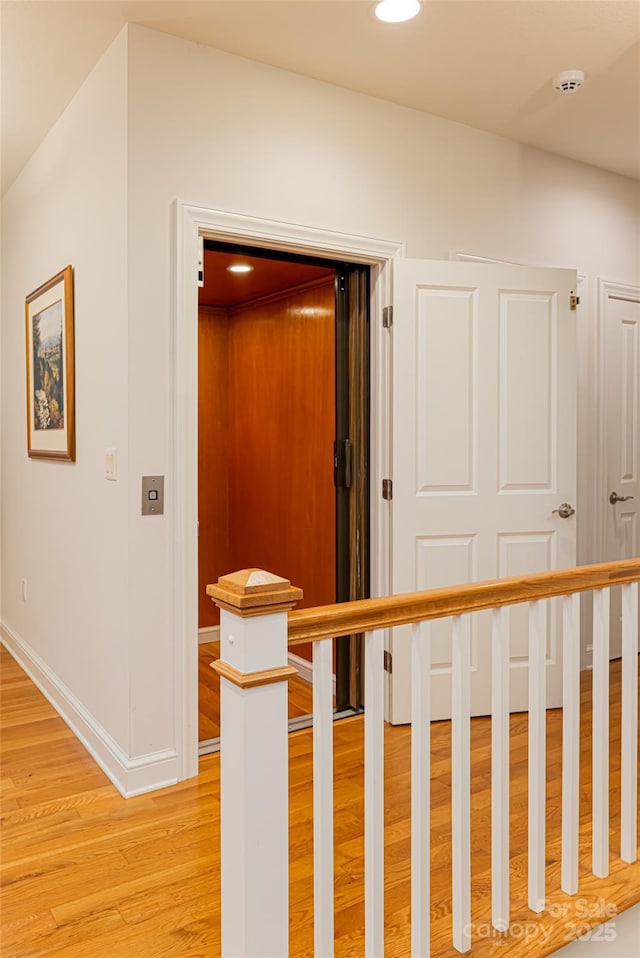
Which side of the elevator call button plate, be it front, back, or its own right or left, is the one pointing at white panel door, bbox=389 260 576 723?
left

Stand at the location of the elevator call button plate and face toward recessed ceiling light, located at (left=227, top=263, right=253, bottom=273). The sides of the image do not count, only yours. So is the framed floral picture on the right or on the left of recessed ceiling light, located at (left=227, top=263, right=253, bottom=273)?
left

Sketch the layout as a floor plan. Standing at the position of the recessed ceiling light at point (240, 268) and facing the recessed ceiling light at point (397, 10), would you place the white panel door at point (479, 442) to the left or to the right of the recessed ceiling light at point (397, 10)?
left

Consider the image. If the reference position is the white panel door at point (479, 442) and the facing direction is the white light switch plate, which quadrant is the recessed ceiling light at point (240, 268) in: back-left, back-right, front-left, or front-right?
front-right

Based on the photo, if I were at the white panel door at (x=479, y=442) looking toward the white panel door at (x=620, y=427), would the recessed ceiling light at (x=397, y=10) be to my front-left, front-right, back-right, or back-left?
back-right

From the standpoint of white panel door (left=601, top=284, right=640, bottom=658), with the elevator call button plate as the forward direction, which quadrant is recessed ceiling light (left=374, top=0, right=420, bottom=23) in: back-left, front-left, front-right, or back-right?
front-left

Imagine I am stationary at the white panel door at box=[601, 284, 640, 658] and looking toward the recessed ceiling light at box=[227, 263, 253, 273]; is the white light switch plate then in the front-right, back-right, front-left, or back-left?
front-left

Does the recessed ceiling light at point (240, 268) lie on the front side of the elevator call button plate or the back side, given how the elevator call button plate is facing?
on the back side

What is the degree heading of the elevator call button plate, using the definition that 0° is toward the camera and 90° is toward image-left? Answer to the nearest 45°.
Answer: approximately 0°
